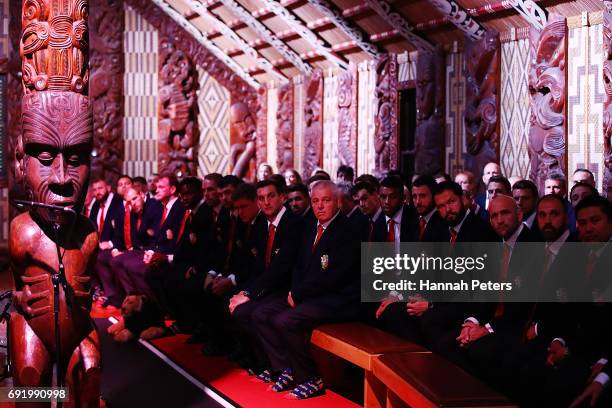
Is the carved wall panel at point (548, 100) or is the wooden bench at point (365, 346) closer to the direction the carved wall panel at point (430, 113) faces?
the wooden bench

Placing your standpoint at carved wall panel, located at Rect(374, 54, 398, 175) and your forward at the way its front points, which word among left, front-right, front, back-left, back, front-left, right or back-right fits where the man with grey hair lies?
front-left

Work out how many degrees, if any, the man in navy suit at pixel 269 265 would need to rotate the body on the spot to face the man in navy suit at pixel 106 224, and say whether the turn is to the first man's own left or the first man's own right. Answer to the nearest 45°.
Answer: approximately 90° to the first man's own right

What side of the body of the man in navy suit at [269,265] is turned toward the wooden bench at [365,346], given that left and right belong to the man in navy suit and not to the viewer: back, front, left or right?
left

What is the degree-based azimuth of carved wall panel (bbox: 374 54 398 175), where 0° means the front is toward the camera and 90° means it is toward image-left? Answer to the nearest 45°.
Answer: approximately 45°

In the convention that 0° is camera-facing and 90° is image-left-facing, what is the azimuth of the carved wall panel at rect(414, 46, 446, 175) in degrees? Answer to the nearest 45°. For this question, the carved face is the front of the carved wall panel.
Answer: approximately 45°

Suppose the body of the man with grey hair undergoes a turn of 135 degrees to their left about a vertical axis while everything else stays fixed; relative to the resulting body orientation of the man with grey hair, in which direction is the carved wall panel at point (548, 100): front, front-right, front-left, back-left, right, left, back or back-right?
front-left

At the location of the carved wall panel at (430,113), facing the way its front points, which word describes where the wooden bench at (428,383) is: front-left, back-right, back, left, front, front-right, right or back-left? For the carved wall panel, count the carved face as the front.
front-left

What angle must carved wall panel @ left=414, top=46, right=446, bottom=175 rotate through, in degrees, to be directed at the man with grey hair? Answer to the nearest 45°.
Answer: approximately 45° to its left

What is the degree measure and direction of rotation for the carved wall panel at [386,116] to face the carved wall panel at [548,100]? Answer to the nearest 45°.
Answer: approximately 90° to its left
